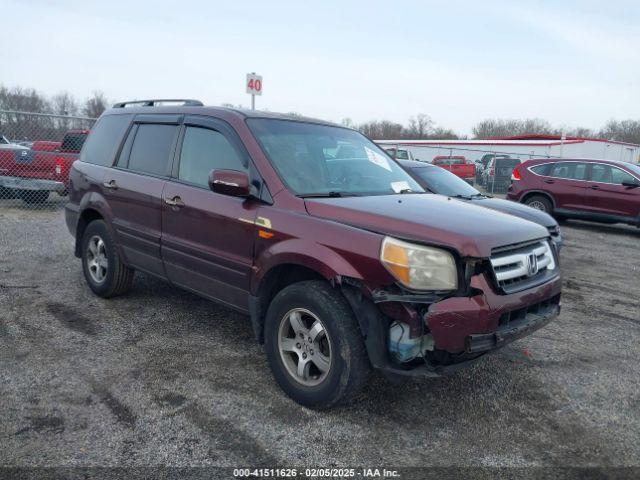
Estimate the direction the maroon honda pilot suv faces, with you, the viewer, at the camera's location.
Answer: facing the viewer and to the right of the viewer

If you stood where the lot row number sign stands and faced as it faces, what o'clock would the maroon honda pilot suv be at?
The maroon honda pilot suv is roughly at 12 o'clock from the lot row number sign.

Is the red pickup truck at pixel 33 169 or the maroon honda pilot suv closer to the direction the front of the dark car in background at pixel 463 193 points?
the maroon honda pilot suv

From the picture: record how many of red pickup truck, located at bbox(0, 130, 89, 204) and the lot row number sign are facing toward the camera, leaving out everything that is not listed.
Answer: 1

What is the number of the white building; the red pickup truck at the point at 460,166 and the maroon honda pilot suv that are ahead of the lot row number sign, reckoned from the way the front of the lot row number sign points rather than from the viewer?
1

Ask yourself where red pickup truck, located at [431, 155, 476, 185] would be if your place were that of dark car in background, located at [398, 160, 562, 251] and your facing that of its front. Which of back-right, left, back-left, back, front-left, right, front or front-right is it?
back-left

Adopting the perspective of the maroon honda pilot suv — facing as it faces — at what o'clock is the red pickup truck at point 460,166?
The red pickup truck is roughly at 8 o'clock from the maroon honda pilot suv.

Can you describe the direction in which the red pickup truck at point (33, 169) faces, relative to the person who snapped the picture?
facing away from the viewer and to the right of the viewer

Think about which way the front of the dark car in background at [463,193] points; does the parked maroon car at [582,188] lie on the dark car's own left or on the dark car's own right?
on the dark car's own left

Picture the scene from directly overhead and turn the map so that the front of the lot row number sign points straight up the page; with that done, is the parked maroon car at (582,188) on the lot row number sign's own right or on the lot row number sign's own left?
on the lot row number sign's own left

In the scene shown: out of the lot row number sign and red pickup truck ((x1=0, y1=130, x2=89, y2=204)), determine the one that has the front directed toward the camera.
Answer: the lot row number sign

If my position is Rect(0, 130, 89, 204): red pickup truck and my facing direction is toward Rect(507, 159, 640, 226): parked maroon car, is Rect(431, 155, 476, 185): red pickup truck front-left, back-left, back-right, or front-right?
front-left

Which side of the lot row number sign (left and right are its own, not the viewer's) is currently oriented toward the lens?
front

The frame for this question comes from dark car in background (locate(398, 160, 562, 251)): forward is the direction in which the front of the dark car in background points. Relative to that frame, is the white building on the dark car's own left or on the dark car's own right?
on the dark car's own left
